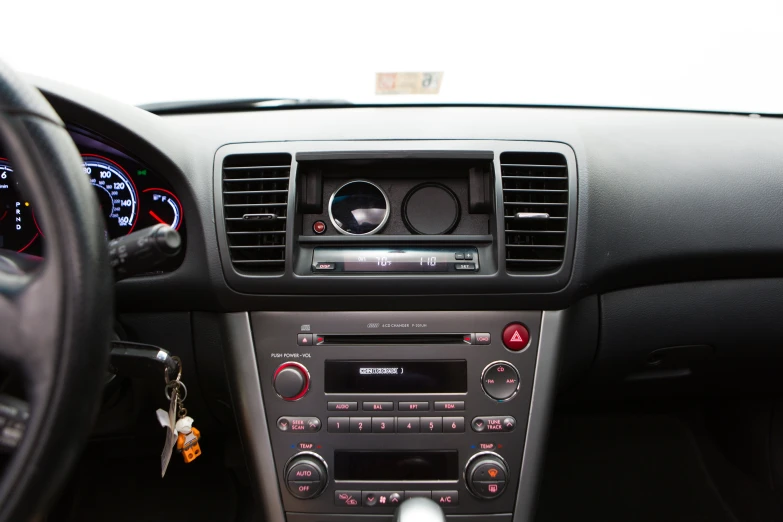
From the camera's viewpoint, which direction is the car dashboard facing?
toward the camera

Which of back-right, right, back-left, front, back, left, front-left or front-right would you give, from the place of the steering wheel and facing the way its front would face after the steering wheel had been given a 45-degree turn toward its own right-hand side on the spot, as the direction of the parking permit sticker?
back

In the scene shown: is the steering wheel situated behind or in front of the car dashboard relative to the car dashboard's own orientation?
in front

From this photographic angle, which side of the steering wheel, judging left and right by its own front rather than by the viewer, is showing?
front

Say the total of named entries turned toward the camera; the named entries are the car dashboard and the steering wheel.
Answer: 2
